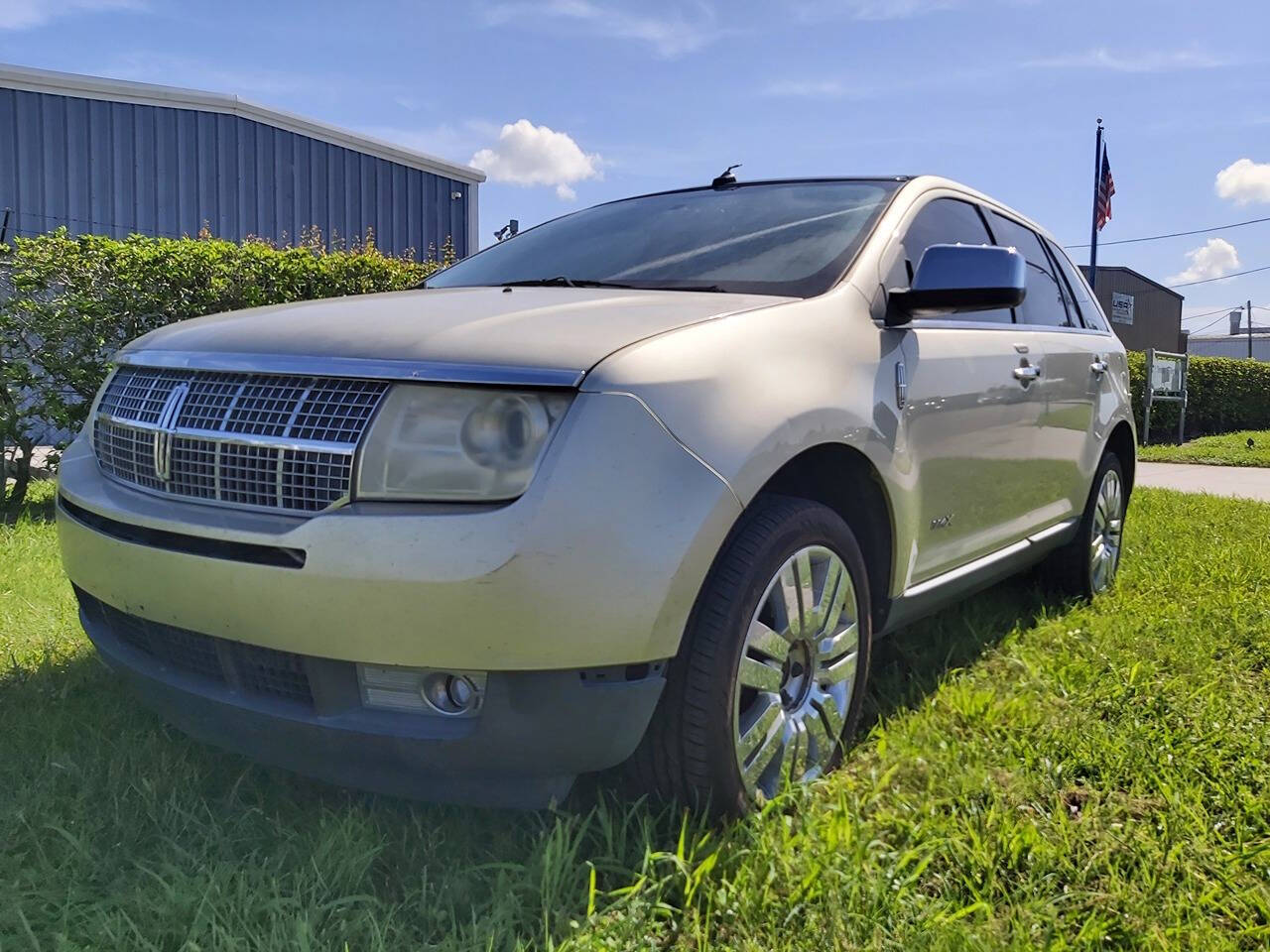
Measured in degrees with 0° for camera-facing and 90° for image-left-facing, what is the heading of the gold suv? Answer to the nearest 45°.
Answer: approximately 45°

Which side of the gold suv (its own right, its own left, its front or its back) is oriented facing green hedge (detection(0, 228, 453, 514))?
right

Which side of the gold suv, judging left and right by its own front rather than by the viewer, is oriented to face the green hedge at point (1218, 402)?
back

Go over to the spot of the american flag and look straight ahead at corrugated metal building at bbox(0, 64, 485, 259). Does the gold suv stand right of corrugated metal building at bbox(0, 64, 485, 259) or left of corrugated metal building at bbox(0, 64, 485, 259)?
left

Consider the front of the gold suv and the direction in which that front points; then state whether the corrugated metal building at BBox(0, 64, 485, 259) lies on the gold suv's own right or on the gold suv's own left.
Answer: on the gold suv's own right
